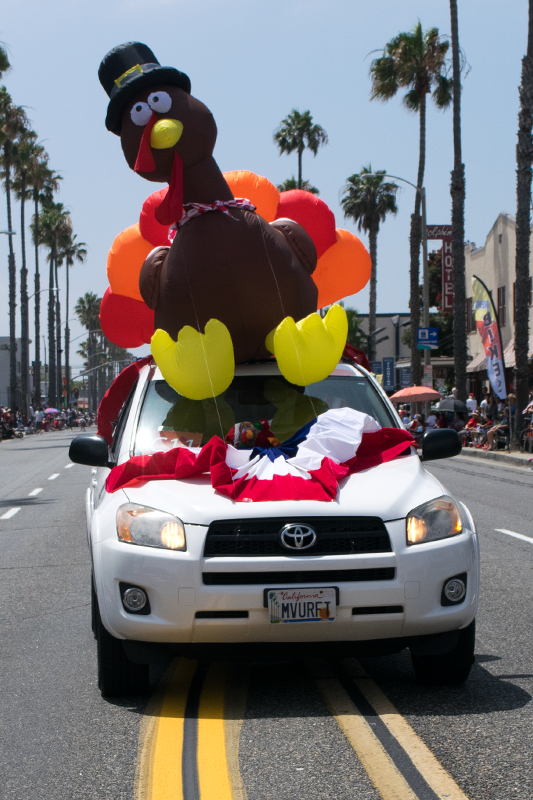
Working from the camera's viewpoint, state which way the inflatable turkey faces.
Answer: facing the viewer

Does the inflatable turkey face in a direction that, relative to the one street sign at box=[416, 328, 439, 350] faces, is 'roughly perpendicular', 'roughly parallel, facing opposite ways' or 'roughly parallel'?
roughly parallel

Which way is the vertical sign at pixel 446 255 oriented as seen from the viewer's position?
toward the camera

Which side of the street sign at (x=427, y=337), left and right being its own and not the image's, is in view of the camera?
front

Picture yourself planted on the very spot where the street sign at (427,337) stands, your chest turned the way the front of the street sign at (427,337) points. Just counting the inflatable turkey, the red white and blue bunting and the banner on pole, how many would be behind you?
0

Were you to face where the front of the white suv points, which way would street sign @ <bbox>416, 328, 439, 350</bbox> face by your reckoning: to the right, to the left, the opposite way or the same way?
the same way

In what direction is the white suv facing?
toward the camera

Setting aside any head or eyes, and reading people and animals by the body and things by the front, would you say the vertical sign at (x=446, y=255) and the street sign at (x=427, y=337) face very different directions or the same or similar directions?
same or similar directions

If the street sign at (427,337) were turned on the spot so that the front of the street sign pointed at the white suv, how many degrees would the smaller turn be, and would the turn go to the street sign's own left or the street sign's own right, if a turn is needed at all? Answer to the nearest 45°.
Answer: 0° — it already faces it

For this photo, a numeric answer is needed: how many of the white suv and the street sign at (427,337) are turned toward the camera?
2

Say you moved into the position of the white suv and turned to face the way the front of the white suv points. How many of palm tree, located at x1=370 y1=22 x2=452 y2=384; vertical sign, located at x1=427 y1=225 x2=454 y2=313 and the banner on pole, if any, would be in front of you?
0

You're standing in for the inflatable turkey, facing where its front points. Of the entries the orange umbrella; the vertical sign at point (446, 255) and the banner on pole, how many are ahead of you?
0

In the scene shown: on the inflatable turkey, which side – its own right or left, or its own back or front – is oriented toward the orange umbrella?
back

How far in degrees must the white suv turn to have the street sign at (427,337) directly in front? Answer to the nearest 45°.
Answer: approximately 180°
